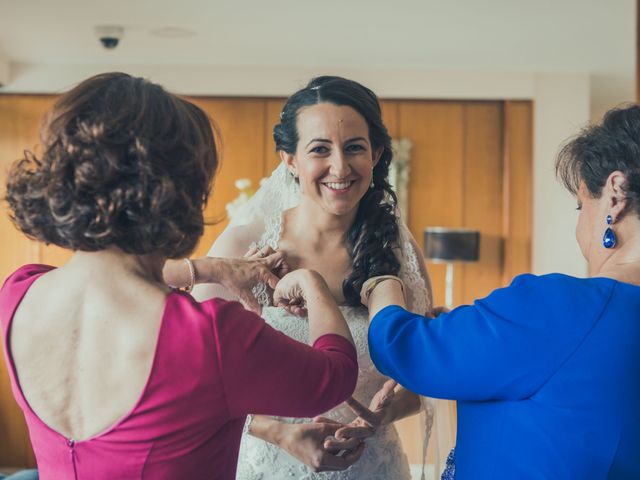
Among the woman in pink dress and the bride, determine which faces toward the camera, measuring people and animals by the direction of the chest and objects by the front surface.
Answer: the bride

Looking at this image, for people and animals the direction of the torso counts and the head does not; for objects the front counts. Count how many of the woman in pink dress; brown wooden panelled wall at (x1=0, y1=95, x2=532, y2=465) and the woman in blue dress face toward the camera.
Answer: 1

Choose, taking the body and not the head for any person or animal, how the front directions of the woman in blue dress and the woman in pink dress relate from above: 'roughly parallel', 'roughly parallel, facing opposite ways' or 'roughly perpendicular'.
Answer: roughly perpendicular

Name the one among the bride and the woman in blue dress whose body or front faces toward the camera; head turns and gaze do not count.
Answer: the bride

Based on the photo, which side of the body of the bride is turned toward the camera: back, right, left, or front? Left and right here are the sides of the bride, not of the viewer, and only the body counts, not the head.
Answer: front

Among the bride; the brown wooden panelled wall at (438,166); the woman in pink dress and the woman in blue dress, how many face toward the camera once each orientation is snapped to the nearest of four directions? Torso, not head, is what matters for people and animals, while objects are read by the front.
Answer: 2

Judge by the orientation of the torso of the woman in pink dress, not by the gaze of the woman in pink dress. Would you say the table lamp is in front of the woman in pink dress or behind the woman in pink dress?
in front

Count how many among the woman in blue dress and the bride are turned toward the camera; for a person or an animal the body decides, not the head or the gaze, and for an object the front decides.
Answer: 1

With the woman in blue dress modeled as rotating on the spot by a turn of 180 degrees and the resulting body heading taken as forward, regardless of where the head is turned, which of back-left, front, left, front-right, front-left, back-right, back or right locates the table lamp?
back-left

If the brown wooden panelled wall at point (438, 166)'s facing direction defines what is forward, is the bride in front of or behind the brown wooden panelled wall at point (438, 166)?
in front

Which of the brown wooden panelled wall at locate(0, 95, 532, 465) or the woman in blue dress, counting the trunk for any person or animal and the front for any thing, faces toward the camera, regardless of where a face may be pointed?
the brown wooden panelled wall

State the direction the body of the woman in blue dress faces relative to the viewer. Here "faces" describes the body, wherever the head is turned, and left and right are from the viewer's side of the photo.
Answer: facing away from the viewer and to the left of the viewer

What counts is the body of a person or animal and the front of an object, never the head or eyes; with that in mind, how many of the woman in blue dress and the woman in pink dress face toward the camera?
0

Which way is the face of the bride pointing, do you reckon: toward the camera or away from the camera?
toward the camera

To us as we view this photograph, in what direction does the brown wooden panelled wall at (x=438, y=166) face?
facing the viewer

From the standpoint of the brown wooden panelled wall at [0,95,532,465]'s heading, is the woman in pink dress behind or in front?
in front

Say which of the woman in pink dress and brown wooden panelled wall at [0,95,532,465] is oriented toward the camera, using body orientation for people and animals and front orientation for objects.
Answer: the brown wooden panelled wall

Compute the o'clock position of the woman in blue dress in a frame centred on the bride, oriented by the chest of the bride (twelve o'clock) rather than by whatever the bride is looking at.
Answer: The woman in blue dress is roughly at 11 o'clock from the bride.
